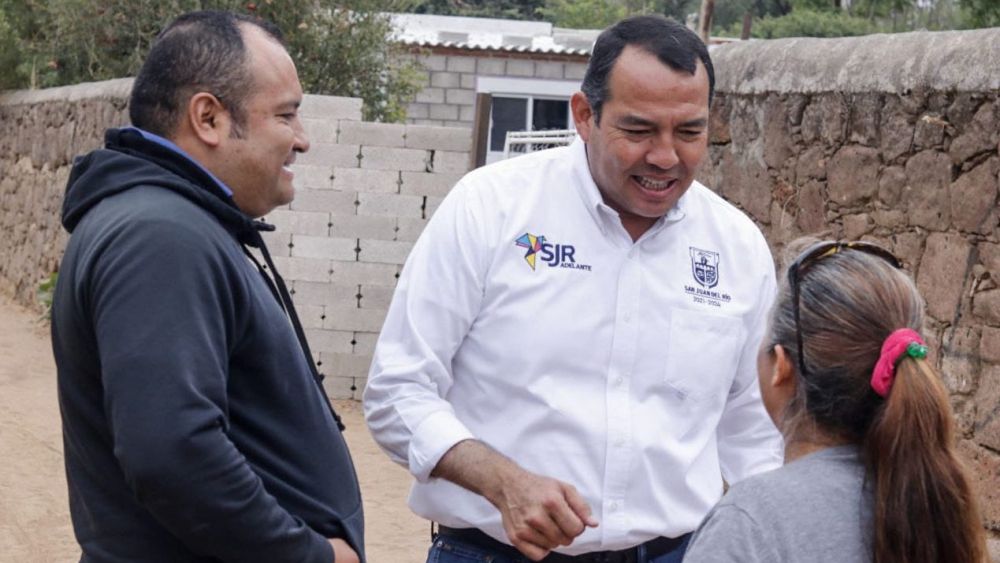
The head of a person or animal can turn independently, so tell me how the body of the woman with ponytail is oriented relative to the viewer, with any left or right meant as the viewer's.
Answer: facing away from the viewer and to the left of the viewer

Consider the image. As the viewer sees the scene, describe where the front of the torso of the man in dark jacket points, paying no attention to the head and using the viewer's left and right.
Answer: facing to the right of the viewer

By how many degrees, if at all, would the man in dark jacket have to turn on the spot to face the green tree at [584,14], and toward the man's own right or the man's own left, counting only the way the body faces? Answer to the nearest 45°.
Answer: approximately 90° to the man's own left

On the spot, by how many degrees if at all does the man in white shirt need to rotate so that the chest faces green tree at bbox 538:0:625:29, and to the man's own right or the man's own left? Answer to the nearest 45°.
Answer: approximately 135° to the man's own left

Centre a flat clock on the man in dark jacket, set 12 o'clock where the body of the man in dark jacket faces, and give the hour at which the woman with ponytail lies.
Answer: The woman with ponytail is roughly at 1 o'clock from the man in dark jacket.

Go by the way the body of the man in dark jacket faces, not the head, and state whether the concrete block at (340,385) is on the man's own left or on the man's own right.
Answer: on the man's own left

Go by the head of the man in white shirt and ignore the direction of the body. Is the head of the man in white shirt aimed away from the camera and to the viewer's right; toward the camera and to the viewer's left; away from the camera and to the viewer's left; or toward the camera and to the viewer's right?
toward the camera and to the viewer's right

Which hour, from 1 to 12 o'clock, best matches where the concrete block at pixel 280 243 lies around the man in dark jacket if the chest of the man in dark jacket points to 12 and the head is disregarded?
The concrete block is roughly at 9 o'clock from the man in dark jacket.

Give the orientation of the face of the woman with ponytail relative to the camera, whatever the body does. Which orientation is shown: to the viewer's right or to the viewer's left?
to the viewer's left

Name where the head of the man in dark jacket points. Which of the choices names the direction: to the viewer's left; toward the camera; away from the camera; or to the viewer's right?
to the viewer's right

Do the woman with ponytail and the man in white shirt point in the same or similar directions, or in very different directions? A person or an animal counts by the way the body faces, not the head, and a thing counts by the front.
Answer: very different directions

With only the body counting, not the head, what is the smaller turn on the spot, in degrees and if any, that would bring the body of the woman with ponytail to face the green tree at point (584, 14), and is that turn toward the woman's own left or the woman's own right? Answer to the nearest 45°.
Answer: approximately 45° to the woman's own right
